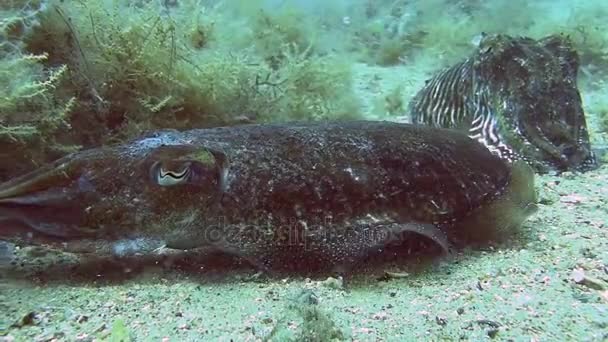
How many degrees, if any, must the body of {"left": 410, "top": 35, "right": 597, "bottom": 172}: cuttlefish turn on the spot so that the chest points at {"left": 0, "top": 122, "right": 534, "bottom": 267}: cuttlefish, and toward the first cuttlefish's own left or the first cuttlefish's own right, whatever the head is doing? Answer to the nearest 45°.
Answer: approximately 90° to the first cuttlefish's own right

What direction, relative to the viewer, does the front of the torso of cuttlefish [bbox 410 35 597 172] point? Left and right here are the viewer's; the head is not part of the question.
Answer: facing the viewer and to the right of the viewer

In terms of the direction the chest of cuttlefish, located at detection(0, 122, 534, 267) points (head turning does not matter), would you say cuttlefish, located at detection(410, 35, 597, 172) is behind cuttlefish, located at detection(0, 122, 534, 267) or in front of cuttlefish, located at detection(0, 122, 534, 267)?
behind

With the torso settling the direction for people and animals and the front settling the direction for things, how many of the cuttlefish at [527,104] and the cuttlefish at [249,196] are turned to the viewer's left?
1

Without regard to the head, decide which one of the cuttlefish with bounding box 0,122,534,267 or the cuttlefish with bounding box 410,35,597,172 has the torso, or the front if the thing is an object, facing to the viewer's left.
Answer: the cuttlefish with bounding box 0,122,534,267

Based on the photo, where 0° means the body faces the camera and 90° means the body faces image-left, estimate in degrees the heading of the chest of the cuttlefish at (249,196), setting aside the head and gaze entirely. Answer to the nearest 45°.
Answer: approximately 90°
